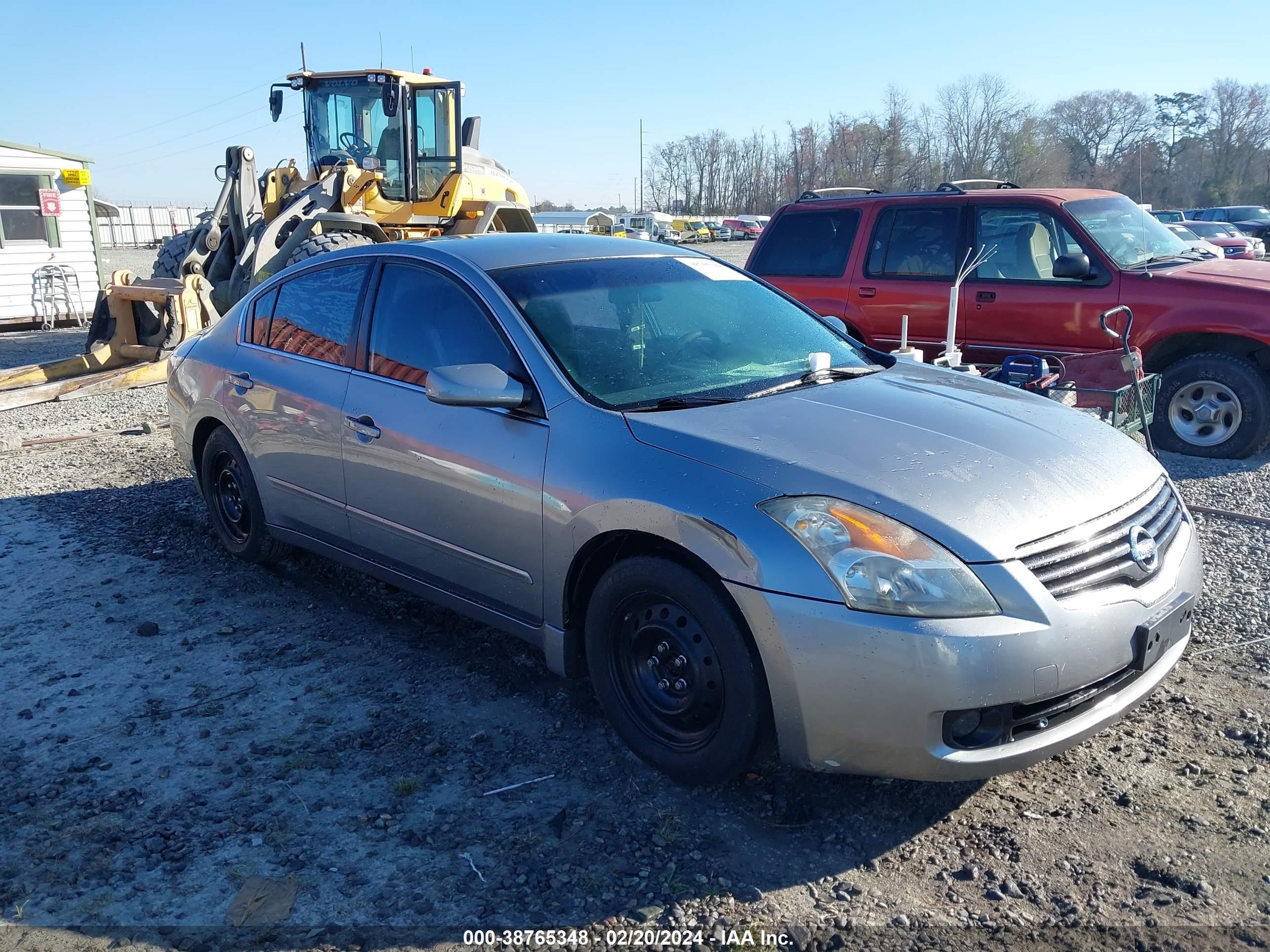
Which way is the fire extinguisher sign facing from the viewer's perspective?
toward the camera

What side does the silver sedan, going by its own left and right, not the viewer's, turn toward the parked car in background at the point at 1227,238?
left

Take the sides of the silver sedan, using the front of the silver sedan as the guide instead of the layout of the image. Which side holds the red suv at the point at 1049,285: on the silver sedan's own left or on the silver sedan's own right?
on the silver sedan's own left

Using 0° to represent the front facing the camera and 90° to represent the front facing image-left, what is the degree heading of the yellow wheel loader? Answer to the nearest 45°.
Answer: approximately 45°

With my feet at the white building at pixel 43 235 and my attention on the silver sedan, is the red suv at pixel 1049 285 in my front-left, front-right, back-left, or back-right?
front-left

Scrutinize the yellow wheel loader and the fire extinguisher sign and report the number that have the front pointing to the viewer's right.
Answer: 0

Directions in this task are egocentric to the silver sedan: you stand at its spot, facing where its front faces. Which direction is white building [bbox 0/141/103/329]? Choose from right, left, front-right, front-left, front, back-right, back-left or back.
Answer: back

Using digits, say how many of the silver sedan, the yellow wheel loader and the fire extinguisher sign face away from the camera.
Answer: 0

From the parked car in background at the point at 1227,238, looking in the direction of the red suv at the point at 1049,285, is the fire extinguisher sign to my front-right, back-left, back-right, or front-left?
front-right

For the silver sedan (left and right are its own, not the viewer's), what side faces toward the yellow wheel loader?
back

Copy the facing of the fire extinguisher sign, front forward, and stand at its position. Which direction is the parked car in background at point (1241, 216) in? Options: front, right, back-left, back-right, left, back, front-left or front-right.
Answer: left

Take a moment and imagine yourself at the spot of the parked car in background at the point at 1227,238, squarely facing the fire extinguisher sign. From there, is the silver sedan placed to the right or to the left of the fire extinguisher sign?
left

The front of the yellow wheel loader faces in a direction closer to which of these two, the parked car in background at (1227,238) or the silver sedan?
the silver sedan

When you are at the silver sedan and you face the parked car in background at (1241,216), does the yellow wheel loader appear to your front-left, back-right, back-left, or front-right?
front-left
